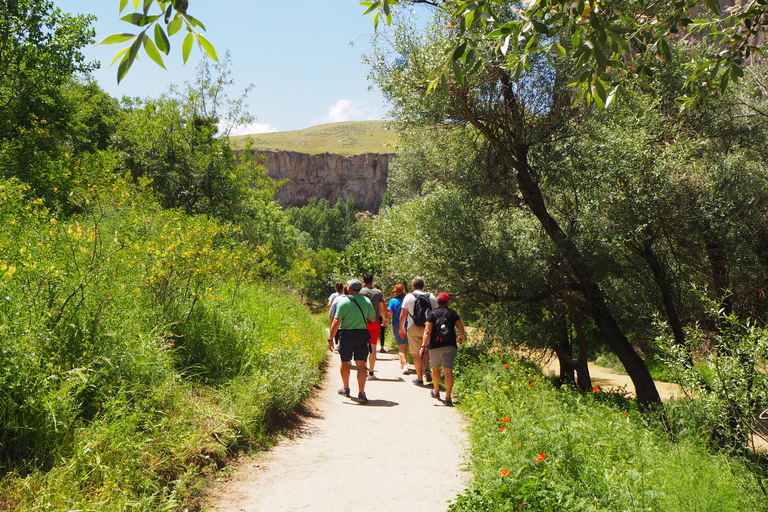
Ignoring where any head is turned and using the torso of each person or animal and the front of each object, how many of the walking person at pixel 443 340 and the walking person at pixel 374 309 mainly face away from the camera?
2

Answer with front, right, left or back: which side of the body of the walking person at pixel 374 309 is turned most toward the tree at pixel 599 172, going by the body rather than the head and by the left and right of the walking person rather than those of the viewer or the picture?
right

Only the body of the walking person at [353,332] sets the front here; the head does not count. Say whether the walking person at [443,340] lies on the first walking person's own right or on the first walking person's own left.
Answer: on the first walking person's own right

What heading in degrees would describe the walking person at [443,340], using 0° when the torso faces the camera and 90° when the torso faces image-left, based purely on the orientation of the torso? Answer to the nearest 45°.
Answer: approximately 180°

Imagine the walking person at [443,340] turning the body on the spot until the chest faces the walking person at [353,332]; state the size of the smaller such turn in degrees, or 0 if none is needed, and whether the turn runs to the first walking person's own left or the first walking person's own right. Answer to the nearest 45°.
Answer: approximately 90° to the first walking person's own left

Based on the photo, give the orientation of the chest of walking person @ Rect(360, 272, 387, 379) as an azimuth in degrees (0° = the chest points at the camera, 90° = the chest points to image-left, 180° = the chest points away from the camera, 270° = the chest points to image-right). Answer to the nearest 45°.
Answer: approximately 180°

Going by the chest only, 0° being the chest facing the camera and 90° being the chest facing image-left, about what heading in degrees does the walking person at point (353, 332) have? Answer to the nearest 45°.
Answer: approximately 180°
